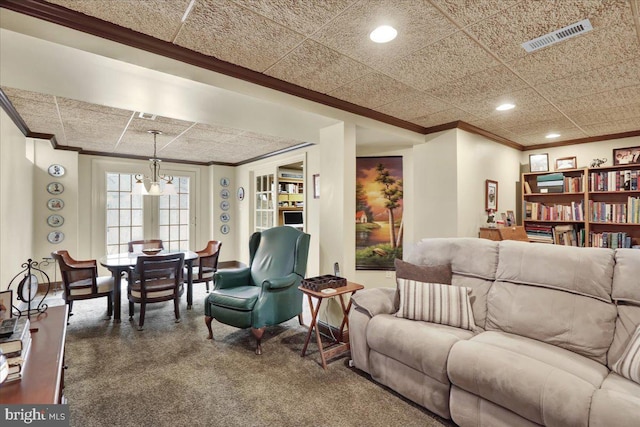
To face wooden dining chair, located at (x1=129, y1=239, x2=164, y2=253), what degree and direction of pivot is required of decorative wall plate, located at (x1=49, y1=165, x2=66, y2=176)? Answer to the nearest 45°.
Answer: approximately 45° to its left

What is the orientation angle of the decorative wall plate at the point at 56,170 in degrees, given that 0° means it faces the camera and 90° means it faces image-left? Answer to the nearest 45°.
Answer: approximately 0°

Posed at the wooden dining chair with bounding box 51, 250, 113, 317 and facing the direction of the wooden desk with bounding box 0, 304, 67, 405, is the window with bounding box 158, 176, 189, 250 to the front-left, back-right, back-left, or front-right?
back-left

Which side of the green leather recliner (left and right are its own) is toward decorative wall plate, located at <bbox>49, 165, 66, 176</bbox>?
right

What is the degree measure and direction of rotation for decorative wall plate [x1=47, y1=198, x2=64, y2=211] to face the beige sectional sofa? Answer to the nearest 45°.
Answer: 0° — it already faces it

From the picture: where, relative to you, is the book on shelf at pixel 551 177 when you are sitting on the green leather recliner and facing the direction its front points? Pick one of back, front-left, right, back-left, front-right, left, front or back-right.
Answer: back-left

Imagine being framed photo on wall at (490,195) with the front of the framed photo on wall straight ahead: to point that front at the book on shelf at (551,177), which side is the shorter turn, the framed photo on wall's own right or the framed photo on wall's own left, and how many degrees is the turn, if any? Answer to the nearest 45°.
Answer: approximately 90° to the framed photo on wall's own left

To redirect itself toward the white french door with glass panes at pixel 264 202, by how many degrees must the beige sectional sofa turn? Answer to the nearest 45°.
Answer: approximately 90° to its right

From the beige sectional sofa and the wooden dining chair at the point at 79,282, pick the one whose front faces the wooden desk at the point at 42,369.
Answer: the beige sectional sofa

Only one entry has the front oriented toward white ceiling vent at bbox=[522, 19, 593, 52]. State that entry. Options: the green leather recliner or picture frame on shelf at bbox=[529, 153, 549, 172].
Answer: the picture frame on shelf

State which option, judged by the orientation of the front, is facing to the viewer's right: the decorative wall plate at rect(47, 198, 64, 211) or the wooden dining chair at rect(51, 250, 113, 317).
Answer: the wooden dining chair

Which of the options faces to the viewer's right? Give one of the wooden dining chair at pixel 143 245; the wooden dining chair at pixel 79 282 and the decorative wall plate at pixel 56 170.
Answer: the wooden dining chair at pixel 79 282

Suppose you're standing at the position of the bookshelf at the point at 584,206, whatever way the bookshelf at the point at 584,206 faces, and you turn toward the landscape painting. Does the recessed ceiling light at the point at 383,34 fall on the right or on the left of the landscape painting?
left
